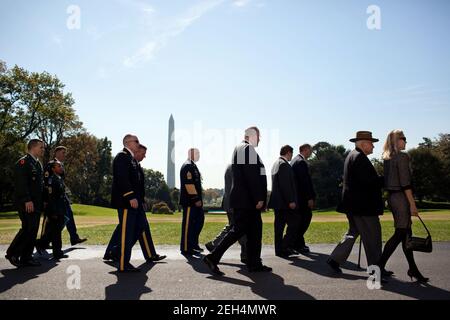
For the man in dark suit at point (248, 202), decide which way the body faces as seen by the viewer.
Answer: to the viewer's right

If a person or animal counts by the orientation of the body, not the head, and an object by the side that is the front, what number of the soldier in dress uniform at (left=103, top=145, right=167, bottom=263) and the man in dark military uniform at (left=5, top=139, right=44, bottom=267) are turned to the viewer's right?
2

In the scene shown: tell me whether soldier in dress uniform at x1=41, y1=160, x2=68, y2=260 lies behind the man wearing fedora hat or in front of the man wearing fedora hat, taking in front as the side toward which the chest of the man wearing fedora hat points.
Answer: behind

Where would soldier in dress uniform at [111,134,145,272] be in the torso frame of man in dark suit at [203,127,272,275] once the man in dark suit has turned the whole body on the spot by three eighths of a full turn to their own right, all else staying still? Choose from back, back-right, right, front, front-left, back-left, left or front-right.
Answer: front-right

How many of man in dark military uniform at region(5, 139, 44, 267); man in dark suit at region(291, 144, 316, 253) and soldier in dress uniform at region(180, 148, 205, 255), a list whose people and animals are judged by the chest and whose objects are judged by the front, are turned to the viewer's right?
3

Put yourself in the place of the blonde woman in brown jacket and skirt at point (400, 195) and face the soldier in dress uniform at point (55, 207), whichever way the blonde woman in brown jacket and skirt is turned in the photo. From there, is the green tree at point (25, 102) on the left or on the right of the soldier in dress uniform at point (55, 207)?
right

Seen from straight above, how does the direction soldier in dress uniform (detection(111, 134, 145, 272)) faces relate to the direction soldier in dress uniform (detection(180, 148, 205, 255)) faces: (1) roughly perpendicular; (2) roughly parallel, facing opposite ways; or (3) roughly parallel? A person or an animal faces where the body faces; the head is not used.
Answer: roughly parallel

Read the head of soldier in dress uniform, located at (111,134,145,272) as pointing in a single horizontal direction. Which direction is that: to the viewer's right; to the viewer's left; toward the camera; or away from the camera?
to the viewer's right

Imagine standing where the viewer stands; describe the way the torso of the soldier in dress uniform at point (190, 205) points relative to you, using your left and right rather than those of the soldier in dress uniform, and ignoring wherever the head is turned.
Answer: facing to the right of the viewer

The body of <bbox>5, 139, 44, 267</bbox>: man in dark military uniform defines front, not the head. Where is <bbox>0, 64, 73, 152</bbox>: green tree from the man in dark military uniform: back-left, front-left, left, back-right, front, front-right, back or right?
left

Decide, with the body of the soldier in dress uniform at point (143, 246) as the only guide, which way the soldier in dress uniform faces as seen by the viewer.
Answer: to the viewer's right

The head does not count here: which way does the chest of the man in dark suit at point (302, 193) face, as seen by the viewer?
to the viewer's right

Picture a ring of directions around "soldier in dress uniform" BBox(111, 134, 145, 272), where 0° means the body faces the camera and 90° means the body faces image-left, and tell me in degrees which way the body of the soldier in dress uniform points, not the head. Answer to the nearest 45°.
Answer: approximately 270°

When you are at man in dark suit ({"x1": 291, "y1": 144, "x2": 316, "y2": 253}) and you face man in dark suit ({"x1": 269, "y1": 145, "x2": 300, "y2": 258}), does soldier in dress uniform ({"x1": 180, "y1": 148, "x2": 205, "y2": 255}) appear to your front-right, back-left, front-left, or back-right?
front-right

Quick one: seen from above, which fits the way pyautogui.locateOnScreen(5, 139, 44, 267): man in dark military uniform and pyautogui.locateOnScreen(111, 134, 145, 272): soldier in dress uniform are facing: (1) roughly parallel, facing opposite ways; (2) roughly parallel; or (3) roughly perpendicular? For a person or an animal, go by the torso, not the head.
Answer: roughly parallel

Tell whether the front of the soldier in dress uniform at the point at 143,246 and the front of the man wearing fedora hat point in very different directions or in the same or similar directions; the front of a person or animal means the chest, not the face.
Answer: same or similar directions
